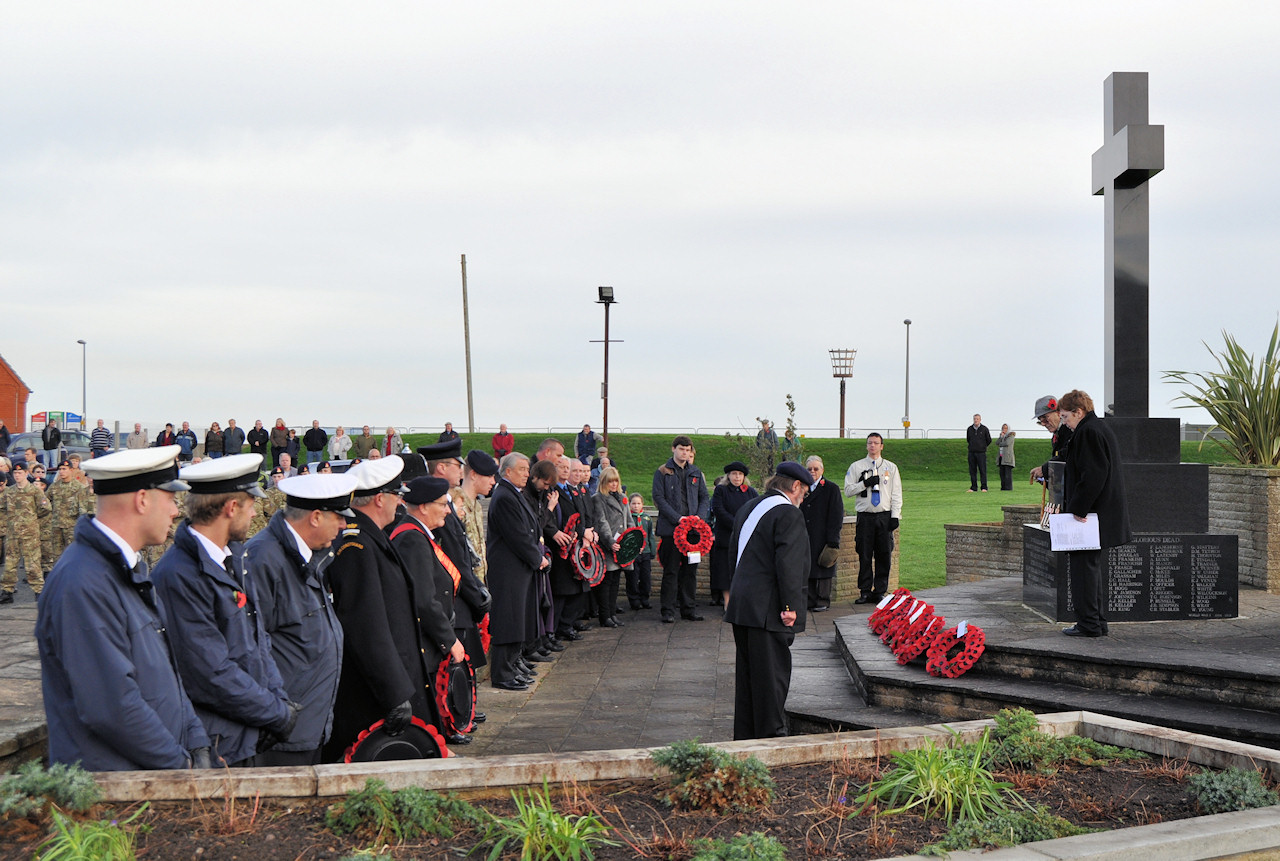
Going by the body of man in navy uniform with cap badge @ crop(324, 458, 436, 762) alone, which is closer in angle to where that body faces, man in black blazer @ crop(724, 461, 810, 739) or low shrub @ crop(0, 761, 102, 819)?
the man in black blazer

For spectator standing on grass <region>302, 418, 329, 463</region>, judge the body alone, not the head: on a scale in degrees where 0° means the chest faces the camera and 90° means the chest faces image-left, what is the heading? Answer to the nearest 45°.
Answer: approximately 0°

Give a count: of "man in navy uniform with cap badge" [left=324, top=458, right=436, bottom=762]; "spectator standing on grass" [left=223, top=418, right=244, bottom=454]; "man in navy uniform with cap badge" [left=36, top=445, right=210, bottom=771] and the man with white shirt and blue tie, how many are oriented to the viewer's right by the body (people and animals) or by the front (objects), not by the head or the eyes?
2

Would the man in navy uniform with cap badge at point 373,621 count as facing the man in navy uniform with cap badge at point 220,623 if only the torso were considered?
no

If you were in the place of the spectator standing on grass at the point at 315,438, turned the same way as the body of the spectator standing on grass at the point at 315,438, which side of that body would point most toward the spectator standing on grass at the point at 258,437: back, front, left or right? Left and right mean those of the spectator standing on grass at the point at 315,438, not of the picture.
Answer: right

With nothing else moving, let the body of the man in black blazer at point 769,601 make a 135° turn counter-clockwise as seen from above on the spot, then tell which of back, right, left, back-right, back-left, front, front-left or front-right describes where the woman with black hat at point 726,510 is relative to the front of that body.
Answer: right

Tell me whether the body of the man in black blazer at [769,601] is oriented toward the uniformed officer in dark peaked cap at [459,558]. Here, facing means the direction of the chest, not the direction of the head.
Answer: no

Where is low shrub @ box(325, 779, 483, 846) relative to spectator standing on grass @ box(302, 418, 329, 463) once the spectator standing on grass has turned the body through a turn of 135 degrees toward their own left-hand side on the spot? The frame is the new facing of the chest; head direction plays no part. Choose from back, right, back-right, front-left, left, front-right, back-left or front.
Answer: back-right

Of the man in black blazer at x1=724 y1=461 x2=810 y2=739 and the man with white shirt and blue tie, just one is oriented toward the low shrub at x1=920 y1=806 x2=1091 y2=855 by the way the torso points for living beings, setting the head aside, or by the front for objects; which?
the man with white shirt and blue tie

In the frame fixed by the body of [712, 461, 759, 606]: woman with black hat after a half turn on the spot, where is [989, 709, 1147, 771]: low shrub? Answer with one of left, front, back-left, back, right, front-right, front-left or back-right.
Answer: back

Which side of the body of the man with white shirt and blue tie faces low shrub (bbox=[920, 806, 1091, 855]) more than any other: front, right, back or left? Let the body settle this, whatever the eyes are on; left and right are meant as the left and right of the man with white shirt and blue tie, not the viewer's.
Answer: front

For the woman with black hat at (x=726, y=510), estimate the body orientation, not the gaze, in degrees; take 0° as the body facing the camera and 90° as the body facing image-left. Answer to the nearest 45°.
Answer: approximately 0°

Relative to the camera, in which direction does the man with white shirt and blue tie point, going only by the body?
toward the camera

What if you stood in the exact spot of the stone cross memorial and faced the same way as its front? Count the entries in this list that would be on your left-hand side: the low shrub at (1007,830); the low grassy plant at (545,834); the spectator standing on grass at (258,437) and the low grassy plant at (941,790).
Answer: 3

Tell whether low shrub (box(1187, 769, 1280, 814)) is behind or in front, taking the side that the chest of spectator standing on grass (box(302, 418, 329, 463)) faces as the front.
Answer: in front

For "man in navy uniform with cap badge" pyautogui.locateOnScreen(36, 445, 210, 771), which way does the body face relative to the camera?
to the viewer's right

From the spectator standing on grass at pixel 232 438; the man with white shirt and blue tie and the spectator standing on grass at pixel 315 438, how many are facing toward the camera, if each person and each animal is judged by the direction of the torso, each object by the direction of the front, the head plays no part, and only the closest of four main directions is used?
3

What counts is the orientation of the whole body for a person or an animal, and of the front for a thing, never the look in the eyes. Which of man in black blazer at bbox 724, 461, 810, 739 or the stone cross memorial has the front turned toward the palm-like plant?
the man in black blazer
